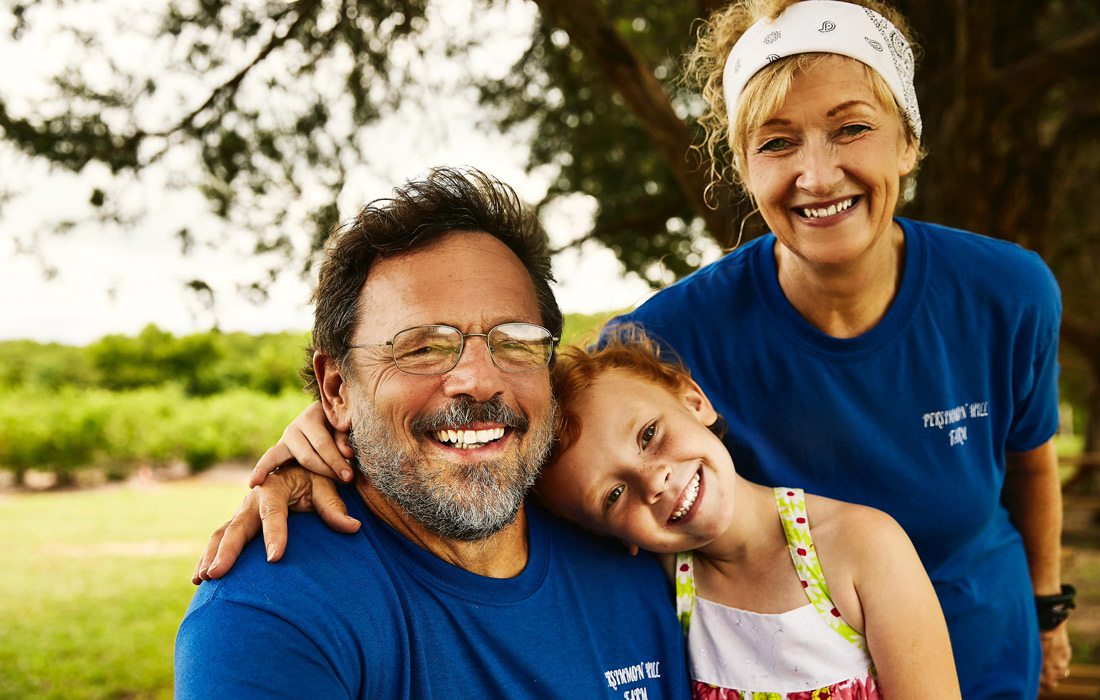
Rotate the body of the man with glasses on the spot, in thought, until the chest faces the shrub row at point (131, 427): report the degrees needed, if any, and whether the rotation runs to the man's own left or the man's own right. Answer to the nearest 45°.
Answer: approximately 135° to the man's own left

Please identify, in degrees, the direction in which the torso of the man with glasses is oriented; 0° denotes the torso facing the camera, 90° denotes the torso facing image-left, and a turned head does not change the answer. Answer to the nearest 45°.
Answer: approximately 315°

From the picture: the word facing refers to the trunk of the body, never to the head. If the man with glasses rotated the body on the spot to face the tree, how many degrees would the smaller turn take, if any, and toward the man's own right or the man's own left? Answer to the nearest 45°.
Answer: approximately 135° to the man's own left
